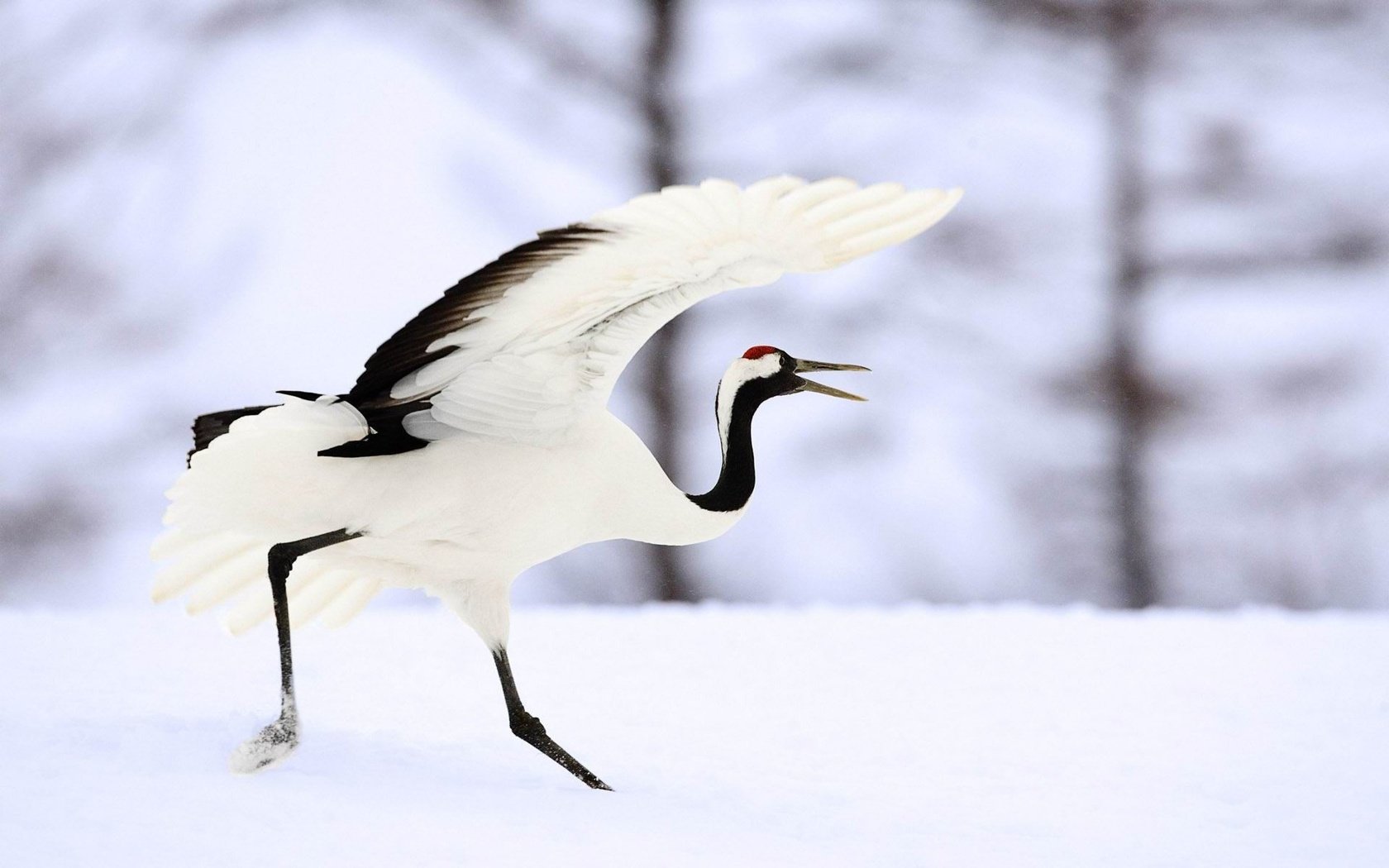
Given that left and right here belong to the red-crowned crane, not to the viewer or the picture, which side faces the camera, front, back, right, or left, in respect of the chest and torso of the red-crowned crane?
right
